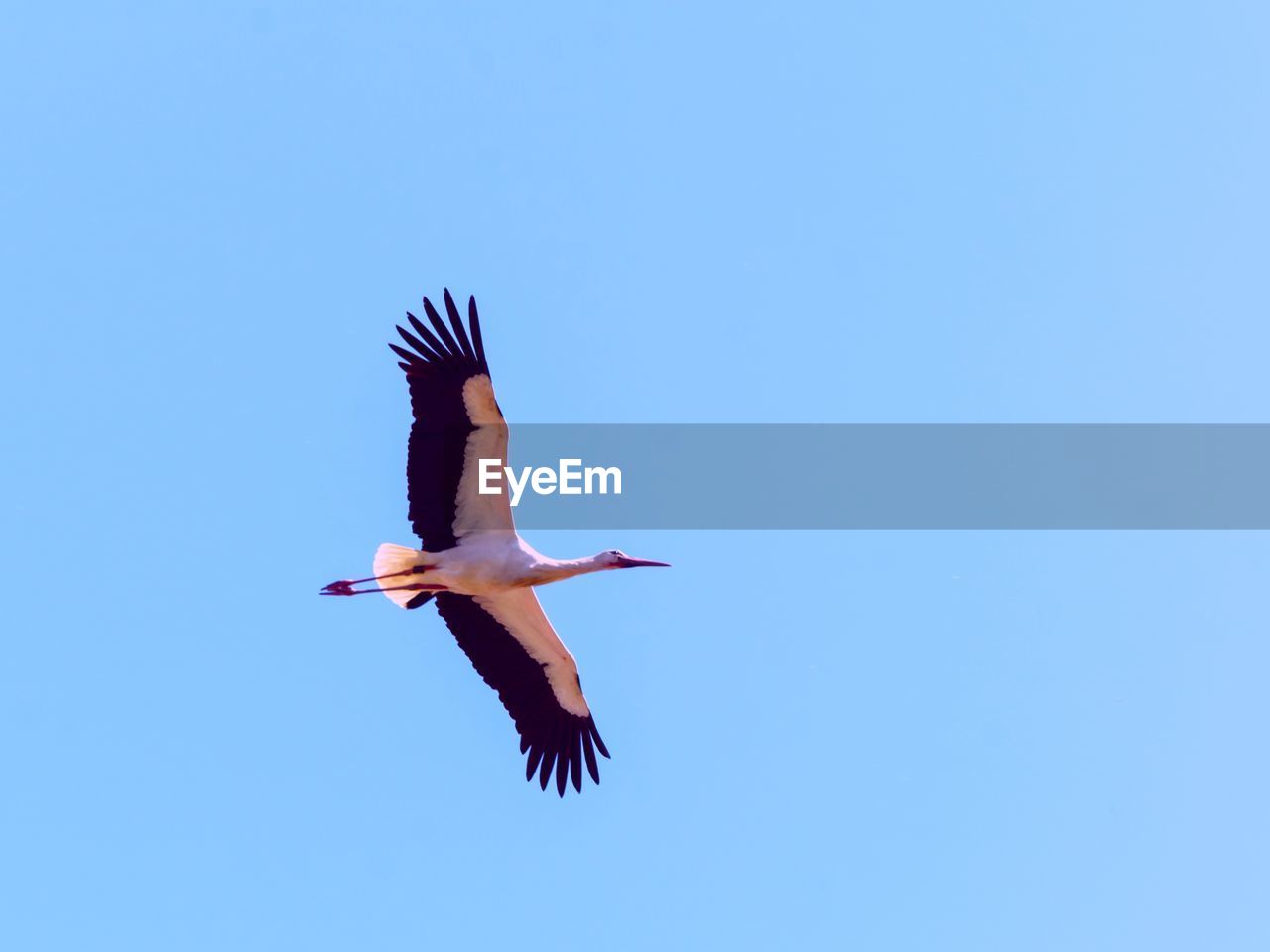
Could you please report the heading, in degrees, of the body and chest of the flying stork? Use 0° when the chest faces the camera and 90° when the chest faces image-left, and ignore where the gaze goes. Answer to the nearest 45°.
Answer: approximately 270°
